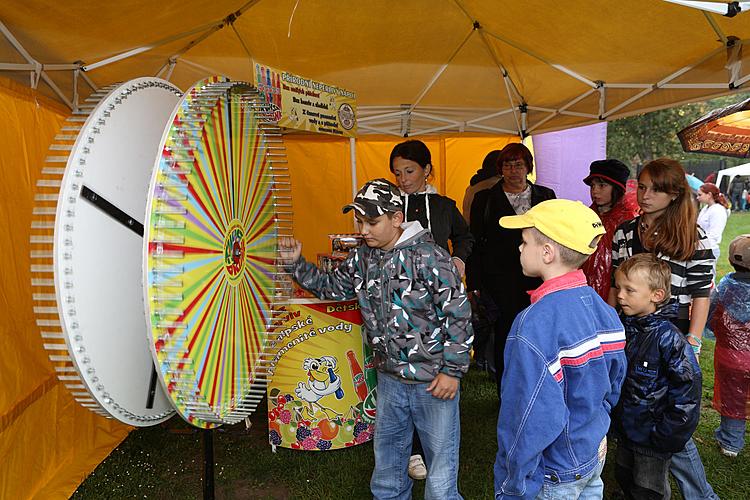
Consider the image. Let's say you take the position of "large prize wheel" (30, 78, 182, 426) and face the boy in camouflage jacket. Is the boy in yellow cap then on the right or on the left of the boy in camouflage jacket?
right

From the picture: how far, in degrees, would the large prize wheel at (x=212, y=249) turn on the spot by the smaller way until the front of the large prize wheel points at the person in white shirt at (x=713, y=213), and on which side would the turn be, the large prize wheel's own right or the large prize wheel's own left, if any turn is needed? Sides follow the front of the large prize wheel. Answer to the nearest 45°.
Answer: approximately 90° to the large prize wheel's own left

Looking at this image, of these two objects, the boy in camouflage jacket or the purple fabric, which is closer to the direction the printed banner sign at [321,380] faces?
the boy in camouflage jacket

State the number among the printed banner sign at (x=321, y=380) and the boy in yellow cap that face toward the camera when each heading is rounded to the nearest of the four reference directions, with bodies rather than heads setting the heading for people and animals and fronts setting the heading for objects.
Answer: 1

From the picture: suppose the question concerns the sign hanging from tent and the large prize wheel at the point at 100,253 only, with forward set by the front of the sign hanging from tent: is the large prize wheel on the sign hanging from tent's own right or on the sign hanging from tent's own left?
on the sign hanging from tent's own right

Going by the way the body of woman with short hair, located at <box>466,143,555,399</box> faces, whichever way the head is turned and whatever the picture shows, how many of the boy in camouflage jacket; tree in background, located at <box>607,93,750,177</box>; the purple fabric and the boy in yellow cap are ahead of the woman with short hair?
2

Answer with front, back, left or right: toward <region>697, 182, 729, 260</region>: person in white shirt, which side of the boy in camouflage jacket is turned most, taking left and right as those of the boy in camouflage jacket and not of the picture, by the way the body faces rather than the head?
back

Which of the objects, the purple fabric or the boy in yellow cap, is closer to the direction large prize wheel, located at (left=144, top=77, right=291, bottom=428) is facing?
the boy in yellow cap

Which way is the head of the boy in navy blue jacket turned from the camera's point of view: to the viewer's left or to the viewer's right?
to the viewer's left
